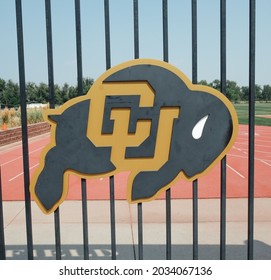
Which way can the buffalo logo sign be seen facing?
toward the camera
